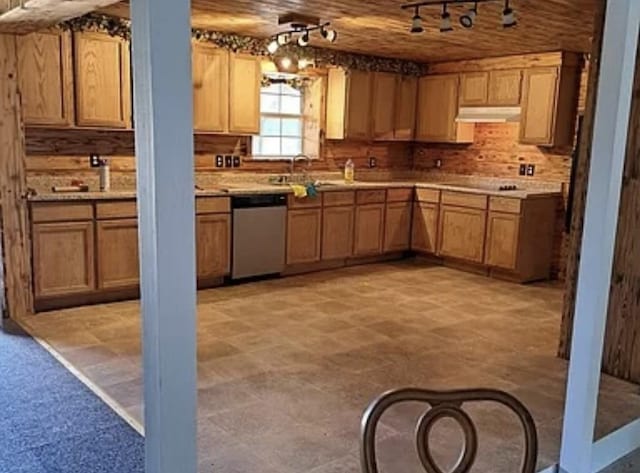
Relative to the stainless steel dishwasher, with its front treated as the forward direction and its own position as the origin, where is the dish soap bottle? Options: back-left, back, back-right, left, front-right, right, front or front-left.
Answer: left

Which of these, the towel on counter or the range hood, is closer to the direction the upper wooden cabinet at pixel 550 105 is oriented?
the towel on counter

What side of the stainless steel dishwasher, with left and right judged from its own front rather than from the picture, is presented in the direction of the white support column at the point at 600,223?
front

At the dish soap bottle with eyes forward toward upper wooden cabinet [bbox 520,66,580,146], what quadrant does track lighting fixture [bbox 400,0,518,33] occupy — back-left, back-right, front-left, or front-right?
front-right

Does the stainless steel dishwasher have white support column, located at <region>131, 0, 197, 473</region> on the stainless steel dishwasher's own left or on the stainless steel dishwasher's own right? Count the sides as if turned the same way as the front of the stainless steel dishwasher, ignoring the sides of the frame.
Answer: on the stainless steel dishwasher's own right

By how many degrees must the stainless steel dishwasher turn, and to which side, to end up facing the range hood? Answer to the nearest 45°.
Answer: approximately 45° to its left

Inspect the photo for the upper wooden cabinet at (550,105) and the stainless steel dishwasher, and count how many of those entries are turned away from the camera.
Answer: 0

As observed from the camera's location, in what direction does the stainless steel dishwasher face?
facing the viewer and to the right of the viewer

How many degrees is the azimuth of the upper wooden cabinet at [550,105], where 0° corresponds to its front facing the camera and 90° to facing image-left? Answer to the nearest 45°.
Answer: approximately 45°

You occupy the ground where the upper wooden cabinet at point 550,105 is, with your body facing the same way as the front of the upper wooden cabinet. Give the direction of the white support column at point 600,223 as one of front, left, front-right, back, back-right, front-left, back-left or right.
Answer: front-left

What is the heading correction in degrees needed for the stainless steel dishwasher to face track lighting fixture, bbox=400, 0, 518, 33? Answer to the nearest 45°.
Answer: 0° — it already faces it

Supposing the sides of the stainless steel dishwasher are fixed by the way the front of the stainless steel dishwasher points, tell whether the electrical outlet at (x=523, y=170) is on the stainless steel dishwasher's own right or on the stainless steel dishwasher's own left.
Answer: on the stainless steel dishwasher's own left
